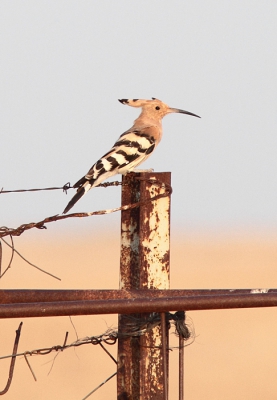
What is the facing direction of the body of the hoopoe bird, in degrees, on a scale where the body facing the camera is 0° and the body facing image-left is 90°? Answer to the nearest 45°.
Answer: approximately 270°
